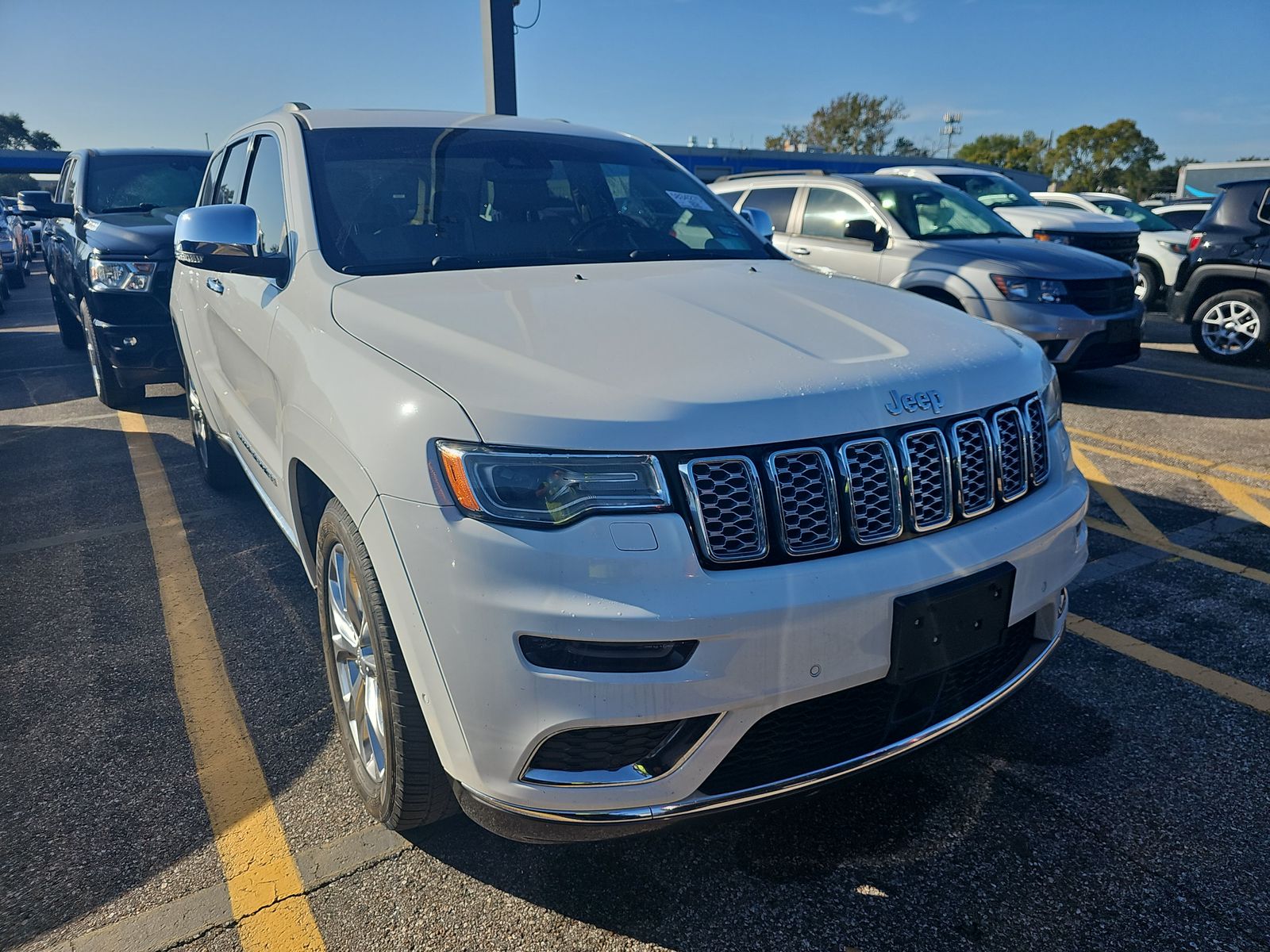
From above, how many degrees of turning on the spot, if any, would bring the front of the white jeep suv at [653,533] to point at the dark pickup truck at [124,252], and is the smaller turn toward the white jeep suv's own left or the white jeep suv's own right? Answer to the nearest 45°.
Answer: approximately 180°

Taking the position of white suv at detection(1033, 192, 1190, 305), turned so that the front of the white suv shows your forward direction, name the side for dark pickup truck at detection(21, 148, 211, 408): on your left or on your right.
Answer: on your right

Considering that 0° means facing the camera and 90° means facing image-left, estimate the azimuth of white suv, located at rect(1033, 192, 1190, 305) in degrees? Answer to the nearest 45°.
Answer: approximately 315°

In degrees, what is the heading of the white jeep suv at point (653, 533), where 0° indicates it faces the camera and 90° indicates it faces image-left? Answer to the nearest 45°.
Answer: approximately 315°

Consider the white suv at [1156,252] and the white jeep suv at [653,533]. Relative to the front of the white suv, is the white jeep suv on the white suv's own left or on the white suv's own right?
on the white suv's own right

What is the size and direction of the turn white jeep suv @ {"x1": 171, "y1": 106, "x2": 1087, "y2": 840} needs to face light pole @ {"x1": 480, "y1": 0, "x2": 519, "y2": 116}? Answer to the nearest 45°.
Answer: approximately 135° to its left

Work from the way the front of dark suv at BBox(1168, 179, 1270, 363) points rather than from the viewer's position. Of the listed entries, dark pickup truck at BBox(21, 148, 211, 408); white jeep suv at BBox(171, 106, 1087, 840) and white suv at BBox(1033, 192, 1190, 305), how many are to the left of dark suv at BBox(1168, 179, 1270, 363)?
1
